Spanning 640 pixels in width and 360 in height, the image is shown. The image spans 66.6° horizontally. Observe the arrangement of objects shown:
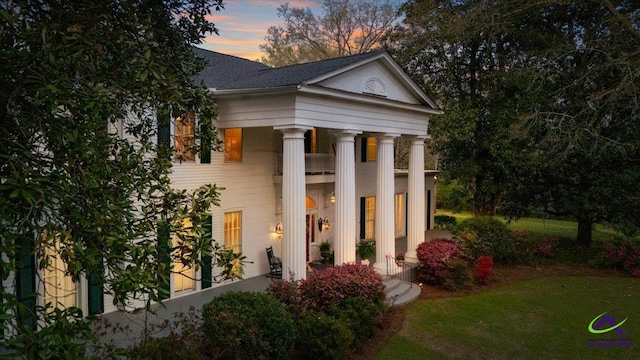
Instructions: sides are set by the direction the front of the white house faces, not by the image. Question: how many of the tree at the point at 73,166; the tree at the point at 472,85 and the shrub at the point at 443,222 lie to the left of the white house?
2

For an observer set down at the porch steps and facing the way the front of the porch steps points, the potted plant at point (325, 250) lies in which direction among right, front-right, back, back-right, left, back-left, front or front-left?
back

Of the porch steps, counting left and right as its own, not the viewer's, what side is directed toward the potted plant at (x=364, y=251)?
back

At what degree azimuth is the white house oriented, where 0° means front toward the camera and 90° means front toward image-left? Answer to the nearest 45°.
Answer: approximately 315°

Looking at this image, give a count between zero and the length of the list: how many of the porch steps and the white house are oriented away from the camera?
0

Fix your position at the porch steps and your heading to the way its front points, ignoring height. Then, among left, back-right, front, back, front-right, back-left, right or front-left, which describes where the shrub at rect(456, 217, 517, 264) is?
left

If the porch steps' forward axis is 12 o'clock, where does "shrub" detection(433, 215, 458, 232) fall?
The shrub is roughly at 8 o'clock from the porch steps.

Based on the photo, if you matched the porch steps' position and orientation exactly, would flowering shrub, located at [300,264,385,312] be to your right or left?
on your right

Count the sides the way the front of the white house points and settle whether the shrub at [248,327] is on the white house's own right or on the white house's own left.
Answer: on the white house's own right

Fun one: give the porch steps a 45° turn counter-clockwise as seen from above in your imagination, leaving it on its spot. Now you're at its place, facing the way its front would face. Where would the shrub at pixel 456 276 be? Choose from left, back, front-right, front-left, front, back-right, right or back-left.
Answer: front-left

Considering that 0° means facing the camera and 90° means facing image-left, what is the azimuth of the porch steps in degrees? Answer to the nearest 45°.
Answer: approximately 315°

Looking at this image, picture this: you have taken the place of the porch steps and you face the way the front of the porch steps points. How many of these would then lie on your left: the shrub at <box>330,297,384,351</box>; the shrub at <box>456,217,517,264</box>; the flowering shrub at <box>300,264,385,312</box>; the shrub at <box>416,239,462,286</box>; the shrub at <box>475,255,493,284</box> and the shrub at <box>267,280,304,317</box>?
3

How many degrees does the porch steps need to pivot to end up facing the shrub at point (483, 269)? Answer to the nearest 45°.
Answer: approximately 90° to its left

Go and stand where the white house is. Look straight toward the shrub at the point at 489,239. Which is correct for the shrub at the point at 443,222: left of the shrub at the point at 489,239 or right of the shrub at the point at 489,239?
left

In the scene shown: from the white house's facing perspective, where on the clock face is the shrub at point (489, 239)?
The shrub is roughly at 10 o'clock from the white house.
